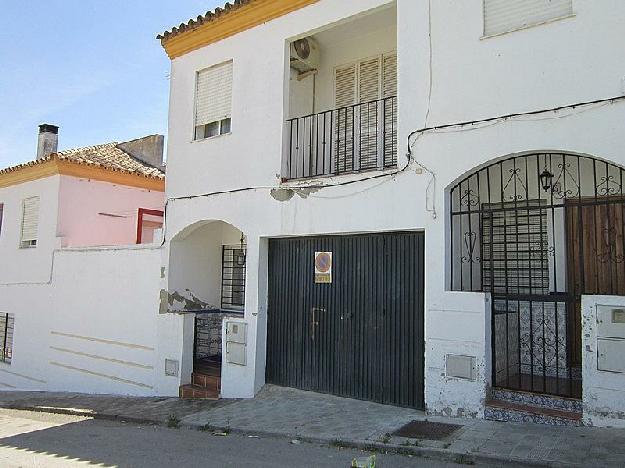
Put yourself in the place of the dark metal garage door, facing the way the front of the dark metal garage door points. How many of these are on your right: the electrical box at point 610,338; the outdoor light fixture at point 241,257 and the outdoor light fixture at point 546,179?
1

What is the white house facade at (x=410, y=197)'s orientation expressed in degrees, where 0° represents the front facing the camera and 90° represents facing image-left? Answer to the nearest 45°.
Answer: approximately 45°

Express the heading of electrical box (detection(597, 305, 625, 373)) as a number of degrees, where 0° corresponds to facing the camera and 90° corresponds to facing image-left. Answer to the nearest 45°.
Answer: approximately 0°

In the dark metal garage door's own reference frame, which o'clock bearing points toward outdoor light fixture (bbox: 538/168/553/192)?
The outdoor light fixture is roughly at 8 o'clock from the dark metal garage door.

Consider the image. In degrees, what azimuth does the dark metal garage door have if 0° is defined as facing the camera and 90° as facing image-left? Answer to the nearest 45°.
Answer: approximately 45°

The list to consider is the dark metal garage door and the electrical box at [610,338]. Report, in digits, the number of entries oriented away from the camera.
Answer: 0

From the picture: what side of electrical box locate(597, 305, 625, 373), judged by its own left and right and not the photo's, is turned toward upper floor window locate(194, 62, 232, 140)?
right
